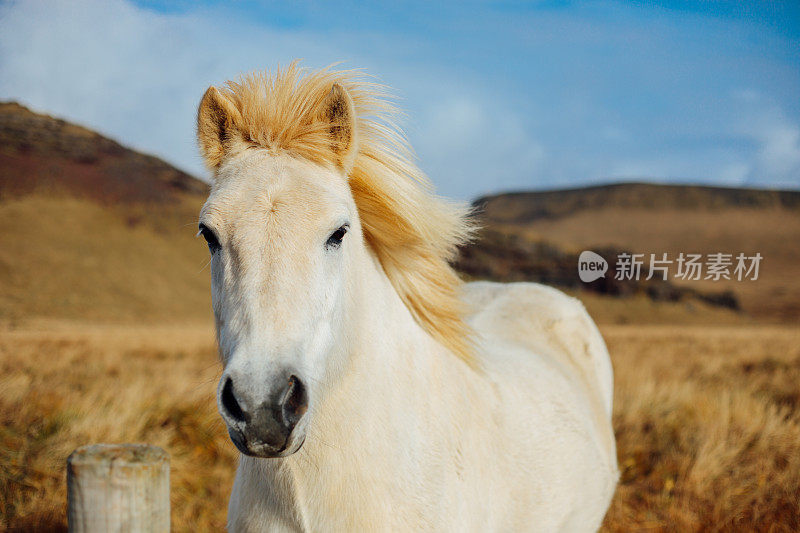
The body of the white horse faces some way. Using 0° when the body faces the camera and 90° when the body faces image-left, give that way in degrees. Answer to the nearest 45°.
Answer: approximately 45°

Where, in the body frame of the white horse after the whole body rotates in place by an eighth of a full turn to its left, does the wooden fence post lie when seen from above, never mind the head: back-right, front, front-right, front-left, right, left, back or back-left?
right
